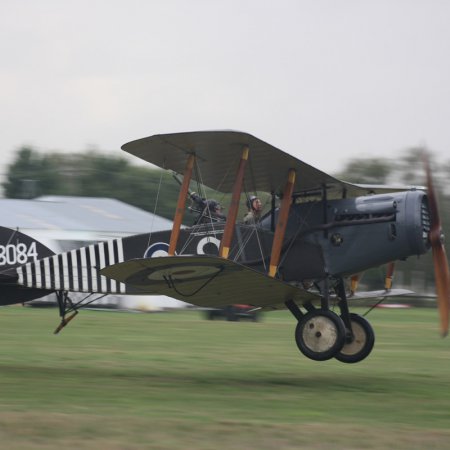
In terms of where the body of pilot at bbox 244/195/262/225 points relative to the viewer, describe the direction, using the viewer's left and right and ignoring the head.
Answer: facing to the right of the viewer
